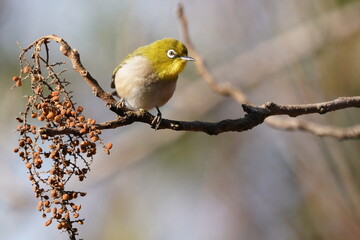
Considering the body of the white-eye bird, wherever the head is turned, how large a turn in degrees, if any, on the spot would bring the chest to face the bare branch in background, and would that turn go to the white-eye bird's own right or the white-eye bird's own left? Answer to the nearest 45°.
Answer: approximately 45° to the white-eye bird's own left

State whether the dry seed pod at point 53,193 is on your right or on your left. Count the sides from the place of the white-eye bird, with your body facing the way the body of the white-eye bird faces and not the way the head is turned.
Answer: on your right

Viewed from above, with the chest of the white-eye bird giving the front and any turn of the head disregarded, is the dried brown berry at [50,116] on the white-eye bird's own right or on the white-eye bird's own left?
on the white-eye bird's own right

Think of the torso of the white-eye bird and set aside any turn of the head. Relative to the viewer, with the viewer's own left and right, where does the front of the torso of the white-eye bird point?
facing the viewer and to the right of the viewer

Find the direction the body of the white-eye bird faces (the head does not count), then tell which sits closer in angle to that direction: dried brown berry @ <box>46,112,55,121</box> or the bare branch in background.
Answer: the bare branch in background
